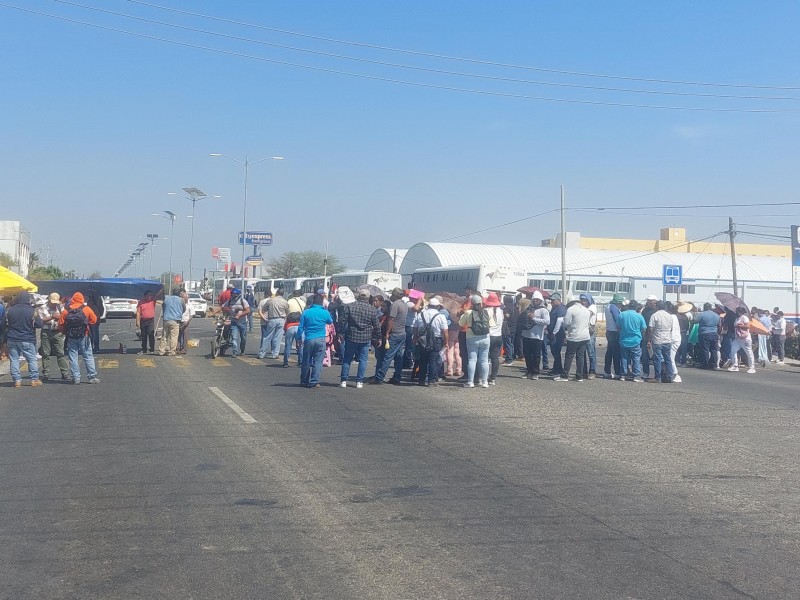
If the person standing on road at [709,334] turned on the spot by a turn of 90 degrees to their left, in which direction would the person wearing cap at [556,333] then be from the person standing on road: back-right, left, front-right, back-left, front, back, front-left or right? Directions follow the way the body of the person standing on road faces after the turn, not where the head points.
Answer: front-left

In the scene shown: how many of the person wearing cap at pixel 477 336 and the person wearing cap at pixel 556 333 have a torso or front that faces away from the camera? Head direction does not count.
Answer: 1

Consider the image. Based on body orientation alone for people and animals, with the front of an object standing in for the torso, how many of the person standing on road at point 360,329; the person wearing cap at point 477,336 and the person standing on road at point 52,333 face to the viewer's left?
0

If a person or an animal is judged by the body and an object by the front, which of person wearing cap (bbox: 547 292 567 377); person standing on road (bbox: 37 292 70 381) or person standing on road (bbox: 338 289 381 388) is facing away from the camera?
person standing on road (bbox: 338 289 381 388)

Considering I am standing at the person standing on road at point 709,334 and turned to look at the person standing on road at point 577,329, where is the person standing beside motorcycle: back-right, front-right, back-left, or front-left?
front-right

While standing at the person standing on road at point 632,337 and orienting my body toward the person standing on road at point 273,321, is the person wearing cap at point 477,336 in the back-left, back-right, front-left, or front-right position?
front-left

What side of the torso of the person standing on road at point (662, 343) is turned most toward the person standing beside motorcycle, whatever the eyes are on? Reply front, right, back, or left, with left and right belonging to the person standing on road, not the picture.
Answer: left

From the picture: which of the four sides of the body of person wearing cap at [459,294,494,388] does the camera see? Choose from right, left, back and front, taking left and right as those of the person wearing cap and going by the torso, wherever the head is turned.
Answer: back

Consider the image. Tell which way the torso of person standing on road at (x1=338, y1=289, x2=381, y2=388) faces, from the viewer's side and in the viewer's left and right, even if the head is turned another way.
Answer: facing away from the viewer

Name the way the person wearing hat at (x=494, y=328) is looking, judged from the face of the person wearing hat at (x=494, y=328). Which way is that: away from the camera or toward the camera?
away from the camera

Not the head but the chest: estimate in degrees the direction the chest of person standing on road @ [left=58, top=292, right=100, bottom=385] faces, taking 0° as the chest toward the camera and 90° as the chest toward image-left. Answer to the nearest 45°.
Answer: approximately 180°

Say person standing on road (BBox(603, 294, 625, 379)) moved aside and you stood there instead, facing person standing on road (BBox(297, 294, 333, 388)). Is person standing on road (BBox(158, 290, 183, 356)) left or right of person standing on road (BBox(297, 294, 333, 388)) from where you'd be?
right

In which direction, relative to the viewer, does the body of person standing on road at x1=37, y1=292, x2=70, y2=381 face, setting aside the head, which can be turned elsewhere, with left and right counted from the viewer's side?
facing the viewer and to the right of the viewer

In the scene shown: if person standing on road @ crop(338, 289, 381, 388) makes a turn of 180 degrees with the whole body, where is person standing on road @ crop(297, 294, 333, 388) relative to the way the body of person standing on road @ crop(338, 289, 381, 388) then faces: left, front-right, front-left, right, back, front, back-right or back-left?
right

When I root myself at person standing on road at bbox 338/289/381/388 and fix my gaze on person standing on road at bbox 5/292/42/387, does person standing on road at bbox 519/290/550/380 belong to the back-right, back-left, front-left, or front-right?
back-right
